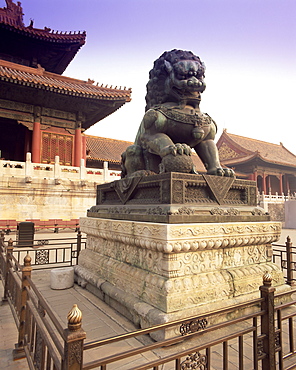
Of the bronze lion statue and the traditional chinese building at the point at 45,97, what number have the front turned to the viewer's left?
0

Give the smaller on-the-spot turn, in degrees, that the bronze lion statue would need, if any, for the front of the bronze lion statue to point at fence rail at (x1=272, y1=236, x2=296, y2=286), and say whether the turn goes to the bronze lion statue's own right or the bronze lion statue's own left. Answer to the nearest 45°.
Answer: approximately 90° to the bronze lion statue's own left

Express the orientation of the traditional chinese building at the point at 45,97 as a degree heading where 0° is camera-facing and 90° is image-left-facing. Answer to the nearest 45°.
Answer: approximately 315°
